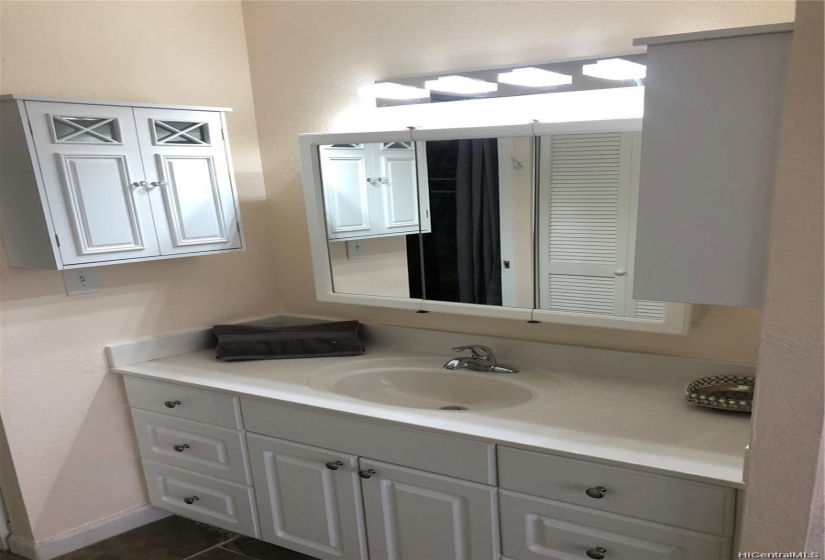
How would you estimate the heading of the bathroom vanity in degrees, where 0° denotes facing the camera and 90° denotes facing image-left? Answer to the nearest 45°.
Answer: approximately 45°

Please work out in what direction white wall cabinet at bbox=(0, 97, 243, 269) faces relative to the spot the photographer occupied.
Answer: facing the viewer and to the right of the viewer

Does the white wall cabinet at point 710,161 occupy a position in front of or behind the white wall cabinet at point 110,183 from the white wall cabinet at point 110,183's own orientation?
in front

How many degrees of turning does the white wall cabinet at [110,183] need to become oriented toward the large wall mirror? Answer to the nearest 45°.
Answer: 0° — it already faces it

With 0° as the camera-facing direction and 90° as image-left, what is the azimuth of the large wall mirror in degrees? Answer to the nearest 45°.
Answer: approximately 45°

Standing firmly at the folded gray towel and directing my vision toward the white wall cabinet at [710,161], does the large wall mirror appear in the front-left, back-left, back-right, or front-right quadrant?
front-left

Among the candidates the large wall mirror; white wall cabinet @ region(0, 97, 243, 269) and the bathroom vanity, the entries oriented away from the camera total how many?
0

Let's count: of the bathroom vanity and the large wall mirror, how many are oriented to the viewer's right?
0

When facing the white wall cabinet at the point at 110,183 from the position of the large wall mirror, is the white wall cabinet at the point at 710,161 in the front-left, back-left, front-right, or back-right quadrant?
back-left

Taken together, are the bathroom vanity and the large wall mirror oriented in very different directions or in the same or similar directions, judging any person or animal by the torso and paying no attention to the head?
same or similar directions
